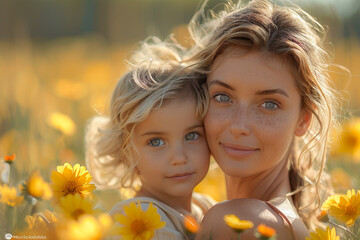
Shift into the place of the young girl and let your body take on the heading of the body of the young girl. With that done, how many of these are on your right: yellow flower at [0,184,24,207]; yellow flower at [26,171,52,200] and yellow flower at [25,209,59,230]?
3

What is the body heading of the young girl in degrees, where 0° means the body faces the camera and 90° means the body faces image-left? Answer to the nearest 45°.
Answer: approximately 315°

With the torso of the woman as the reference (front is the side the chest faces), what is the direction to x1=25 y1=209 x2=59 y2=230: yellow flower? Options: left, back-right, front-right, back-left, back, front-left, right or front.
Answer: front

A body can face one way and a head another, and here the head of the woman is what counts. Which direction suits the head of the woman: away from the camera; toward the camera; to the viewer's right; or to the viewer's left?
toward the camera

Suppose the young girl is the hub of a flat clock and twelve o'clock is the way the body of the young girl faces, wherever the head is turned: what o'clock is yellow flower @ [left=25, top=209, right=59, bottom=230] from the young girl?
The yellow flower is roughly at 3 o'clock from the young girl.

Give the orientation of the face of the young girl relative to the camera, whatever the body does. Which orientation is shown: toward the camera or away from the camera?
toward the camera

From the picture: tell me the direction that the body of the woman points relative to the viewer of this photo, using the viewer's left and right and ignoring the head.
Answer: facing the viewer and to the left of the viewer

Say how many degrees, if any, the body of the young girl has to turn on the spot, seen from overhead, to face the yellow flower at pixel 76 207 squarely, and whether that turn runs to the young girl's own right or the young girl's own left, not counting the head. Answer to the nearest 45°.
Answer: approximately 90° to the young girl's own right

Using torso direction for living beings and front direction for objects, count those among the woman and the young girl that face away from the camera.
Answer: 0

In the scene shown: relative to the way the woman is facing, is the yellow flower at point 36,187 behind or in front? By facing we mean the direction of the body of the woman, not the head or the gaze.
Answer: in front

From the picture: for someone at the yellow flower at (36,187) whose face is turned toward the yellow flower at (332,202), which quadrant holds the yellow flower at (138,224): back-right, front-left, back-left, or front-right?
front-right

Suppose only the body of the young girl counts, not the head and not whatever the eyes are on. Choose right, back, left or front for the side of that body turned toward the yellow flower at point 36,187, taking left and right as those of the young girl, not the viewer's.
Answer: right
